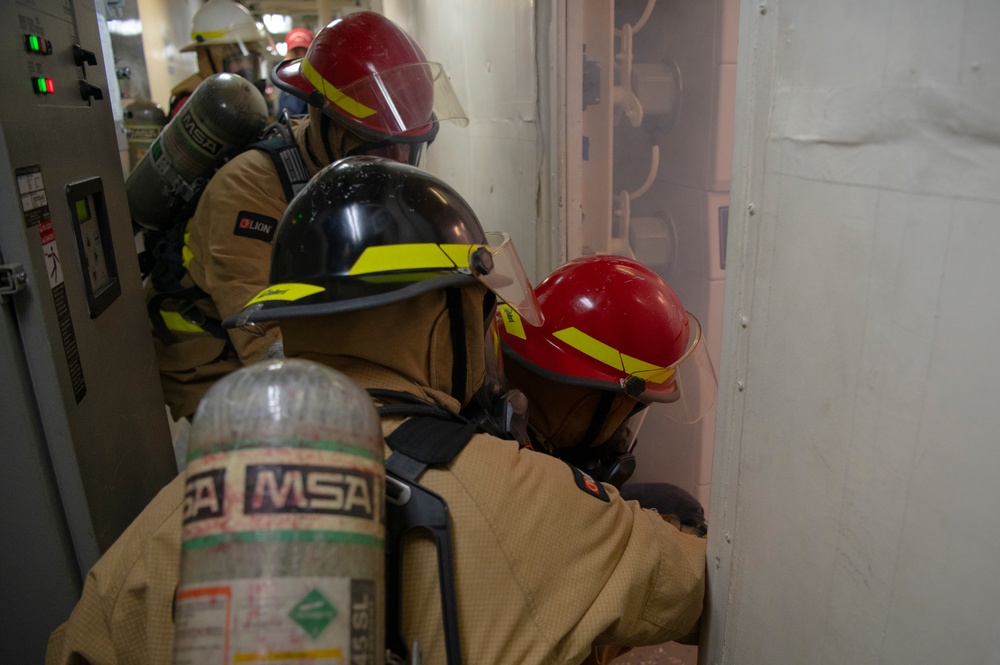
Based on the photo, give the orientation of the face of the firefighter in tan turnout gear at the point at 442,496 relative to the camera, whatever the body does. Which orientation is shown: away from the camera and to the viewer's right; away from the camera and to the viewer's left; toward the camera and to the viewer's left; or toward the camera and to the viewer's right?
away from the camera and to the viewer's right

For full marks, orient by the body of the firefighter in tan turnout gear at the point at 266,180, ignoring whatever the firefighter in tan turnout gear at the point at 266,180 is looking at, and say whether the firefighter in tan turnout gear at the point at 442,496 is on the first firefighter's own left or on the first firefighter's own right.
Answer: on the first firefighter's own right

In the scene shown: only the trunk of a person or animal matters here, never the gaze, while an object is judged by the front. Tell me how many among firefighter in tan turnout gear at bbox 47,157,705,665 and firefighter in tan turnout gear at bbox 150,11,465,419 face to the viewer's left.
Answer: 0

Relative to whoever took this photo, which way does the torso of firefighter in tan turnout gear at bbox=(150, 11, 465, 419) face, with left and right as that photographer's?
facing to the right of the viewer

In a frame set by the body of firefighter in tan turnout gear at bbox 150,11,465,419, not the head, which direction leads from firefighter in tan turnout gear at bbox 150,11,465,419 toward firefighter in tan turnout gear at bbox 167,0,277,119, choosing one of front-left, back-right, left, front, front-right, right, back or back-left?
left

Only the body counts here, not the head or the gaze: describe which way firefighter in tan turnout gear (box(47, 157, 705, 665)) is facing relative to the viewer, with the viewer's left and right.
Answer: facing away from the viewer and to the right of the viewer

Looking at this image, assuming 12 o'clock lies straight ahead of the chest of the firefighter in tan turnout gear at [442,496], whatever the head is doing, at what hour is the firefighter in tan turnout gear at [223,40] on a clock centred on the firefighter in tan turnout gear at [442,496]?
the firefighter in tan turnout gear at [223,40] is roughly at 10 o'clock from the firefighter in tan turnout gear at [442,496].

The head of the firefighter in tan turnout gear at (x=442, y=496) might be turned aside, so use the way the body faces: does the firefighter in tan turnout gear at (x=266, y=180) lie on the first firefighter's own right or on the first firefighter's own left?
on the first firefighter's own left

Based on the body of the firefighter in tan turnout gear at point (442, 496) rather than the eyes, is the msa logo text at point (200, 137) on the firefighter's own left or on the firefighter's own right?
on the firefighter's own left
